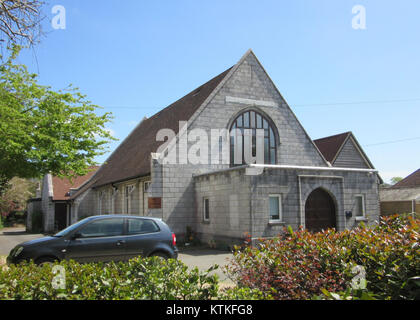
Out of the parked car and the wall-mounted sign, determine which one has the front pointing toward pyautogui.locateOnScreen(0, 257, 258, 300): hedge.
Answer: the wall-mounted sign

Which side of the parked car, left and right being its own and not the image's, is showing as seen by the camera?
left

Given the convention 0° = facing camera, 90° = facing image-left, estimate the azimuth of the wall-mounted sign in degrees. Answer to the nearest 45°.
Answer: approximately 0°

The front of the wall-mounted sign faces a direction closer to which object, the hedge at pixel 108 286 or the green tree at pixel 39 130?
the hedge

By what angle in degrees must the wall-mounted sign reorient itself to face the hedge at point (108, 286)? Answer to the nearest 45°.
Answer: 0° — it already faces it

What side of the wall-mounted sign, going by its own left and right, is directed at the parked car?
front

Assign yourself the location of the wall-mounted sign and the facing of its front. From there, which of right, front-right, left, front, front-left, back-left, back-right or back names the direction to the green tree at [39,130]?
front-right

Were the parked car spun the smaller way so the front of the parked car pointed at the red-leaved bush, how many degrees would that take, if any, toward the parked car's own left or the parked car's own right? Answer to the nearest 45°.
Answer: approximately 135° to the parked car's own left

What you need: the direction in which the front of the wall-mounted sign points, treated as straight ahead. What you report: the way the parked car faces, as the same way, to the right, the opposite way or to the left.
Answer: to the right
